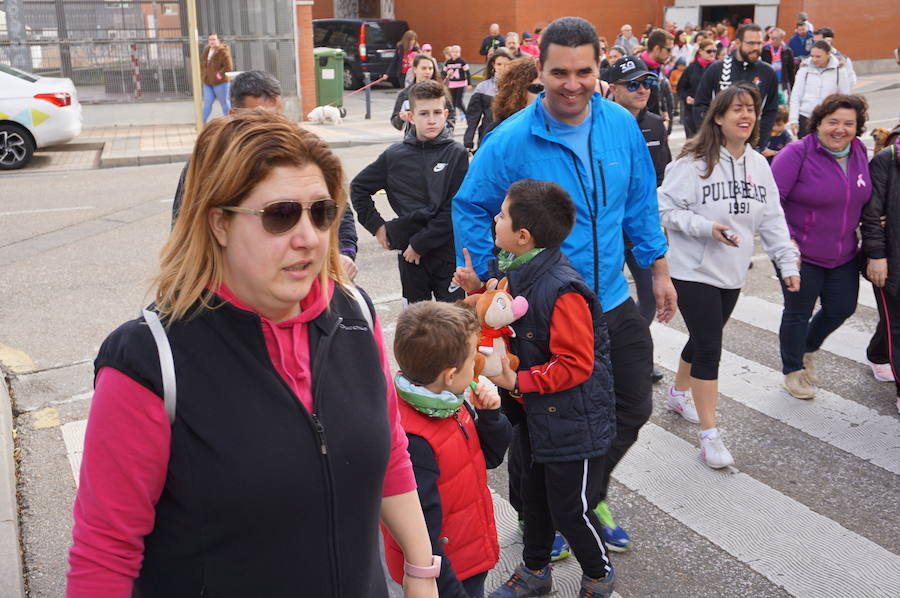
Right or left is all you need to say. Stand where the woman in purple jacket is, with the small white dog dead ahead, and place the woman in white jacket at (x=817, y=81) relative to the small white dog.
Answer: right

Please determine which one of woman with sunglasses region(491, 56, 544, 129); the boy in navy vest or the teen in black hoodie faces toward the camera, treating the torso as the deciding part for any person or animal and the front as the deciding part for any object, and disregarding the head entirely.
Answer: the teen in black hoodie

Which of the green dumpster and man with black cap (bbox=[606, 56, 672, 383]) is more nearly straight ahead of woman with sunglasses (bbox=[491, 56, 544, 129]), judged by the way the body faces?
the man with black cap

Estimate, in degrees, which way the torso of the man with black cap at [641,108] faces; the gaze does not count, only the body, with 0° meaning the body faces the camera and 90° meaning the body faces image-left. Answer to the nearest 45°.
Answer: approximately 315°

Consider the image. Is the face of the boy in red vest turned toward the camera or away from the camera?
away from the camera

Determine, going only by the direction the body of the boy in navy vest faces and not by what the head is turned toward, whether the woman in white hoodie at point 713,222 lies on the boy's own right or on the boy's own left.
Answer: on the boy's own right

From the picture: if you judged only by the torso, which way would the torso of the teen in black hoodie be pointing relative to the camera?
toward the camera

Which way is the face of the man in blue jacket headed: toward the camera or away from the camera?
toward the camera

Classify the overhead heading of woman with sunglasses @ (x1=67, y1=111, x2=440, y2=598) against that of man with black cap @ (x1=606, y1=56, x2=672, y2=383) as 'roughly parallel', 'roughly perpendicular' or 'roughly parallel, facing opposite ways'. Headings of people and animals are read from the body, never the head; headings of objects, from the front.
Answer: roughly parallel

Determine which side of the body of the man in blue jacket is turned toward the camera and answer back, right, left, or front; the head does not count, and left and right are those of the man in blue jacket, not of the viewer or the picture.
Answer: front

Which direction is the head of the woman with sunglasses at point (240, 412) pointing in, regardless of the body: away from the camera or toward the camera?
toward the camera

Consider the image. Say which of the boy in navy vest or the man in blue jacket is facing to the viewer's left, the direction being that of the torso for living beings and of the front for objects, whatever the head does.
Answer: the boy in navy vest
